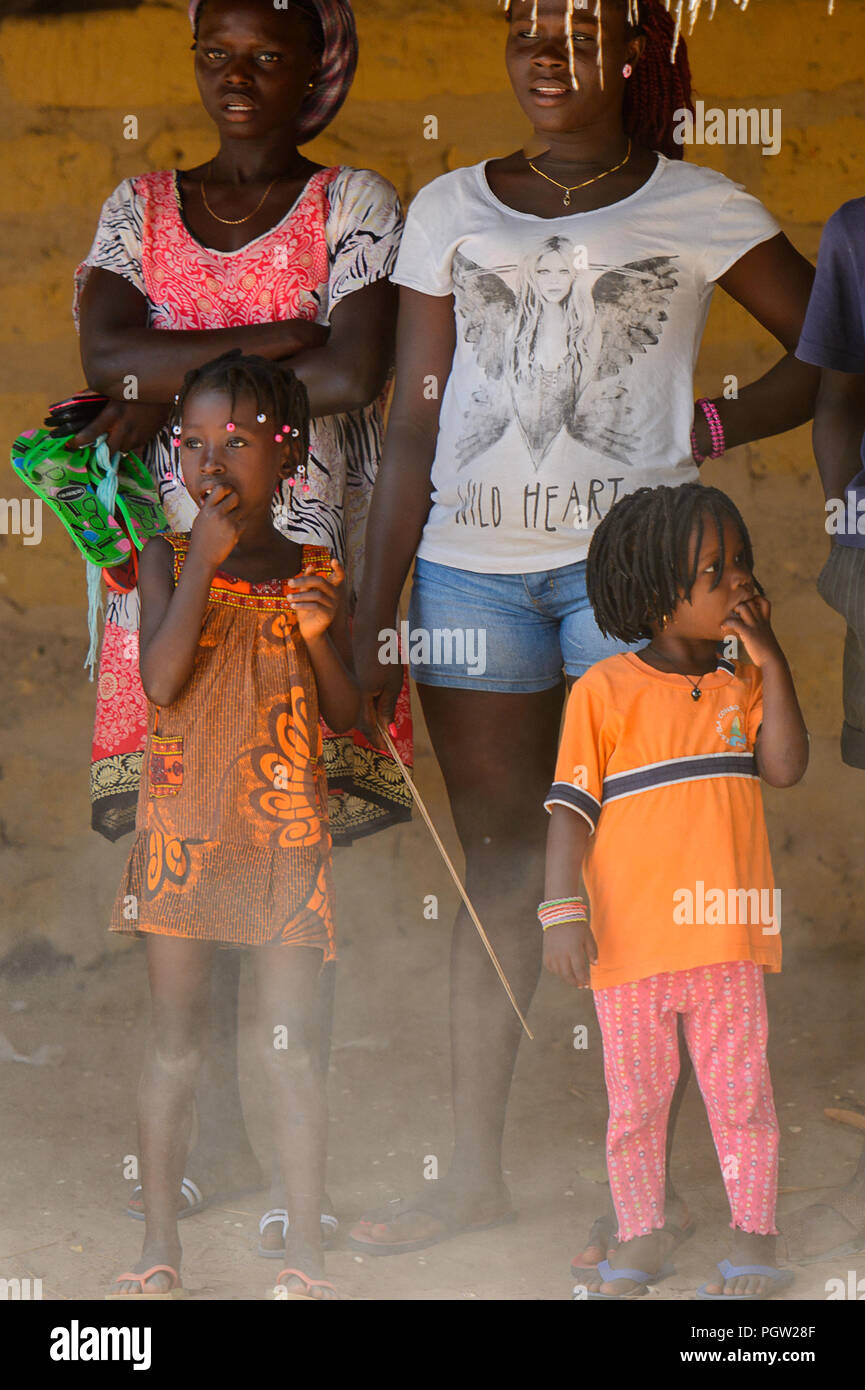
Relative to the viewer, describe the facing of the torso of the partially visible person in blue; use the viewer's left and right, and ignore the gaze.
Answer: facing the viewer and to the left of the viewer

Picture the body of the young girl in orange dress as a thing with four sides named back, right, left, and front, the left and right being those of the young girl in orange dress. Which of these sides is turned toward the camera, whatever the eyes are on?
front

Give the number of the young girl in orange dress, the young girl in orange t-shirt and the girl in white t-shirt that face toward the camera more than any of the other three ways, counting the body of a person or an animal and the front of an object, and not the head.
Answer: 3

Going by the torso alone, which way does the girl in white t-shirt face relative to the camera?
toward the camera

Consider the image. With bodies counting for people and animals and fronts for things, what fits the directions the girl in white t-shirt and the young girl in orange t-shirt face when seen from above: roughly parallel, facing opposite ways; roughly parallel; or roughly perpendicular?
roughly parallel

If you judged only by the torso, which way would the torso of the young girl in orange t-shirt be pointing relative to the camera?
toward the camera

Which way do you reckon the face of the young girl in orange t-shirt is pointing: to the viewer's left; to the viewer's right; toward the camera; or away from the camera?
to the viewer's right
